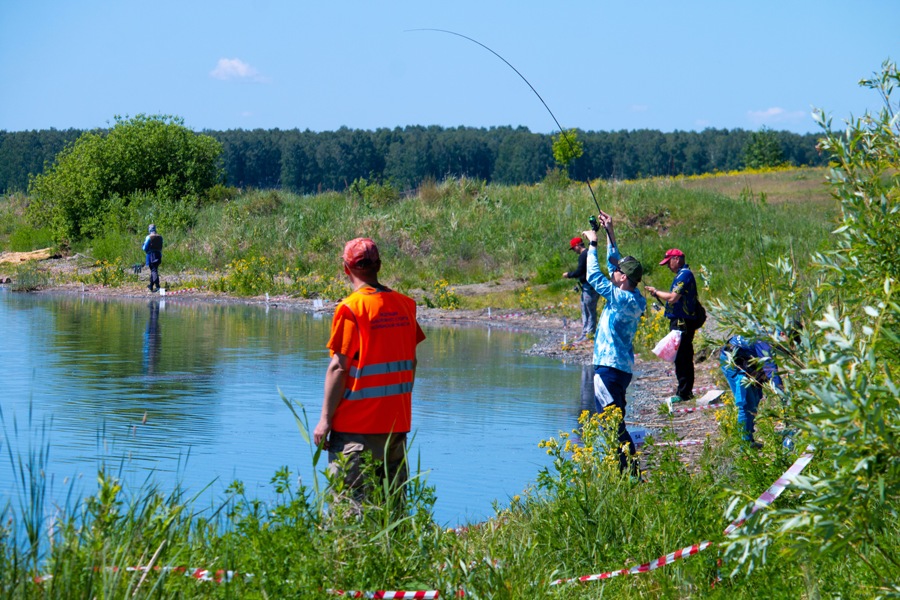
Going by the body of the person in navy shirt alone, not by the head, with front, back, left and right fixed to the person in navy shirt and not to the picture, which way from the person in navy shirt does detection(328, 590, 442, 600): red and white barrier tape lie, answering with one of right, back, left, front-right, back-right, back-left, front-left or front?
left

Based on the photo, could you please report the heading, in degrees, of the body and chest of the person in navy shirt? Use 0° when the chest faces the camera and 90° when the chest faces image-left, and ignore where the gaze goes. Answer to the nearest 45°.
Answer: approximately 90°

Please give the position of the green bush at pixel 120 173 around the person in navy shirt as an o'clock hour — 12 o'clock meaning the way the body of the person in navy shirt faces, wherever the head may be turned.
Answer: The green bush is roughly at 2 o'clock from the person in navy shirt.

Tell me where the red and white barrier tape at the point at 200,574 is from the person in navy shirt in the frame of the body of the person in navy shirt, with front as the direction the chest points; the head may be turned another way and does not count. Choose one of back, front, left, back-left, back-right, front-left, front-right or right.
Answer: left
